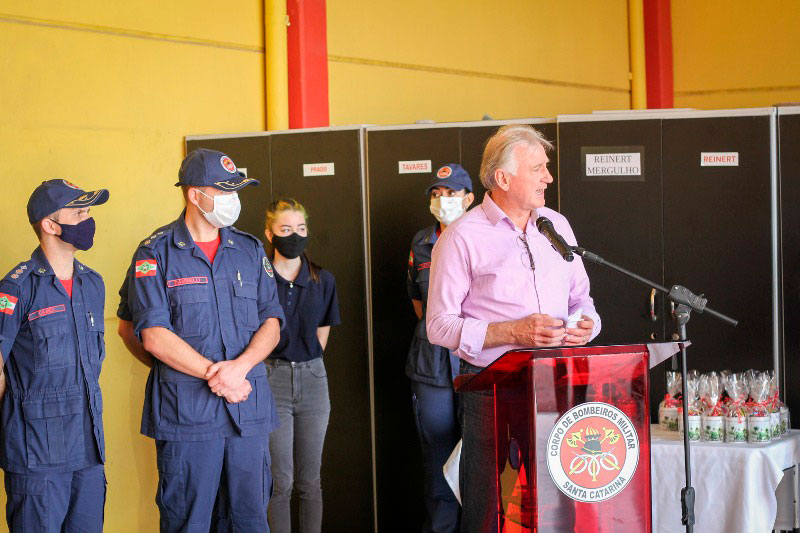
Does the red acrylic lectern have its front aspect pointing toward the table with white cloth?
no

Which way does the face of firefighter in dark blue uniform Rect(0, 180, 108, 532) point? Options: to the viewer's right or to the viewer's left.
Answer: to the viewer's right

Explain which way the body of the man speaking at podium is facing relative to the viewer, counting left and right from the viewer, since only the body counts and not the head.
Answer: facing the viewer and to the right of the viewer

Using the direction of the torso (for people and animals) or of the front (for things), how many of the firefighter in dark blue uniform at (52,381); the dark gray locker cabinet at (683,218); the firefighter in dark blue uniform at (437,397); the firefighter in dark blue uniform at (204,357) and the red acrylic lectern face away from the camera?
0

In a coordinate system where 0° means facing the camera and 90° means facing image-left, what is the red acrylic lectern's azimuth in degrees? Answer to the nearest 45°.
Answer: approximately 315°

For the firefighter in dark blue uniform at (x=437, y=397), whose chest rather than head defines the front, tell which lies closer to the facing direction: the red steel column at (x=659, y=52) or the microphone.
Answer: the microphone

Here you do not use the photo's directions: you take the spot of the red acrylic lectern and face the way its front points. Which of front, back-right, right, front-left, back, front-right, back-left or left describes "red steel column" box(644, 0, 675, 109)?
back-left

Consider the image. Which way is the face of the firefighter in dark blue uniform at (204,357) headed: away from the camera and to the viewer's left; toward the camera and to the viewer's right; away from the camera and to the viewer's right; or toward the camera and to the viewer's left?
toward the camera and to the viewer's right

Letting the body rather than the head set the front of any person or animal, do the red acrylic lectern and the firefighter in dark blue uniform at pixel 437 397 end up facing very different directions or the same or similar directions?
same or similar directions

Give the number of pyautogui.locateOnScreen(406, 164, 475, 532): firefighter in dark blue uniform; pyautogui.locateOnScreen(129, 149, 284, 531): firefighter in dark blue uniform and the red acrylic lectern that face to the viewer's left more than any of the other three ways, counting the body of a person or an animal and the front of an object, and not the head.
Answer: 0

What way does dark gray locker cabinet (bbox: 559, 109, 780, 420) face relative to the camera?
toward the camera

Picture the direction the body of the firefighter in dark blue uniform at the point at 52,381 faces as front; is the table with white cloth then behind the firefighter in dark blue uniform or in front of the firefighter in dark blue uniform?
in front

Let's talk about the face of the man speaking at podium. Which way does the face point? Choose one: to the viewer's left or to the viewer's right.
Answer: to the viewer's right

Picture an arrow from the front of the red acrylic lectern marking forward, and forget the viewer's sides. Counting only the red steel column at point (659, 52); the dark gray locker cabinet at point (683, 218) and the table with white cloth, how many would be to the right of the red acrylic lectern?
0
